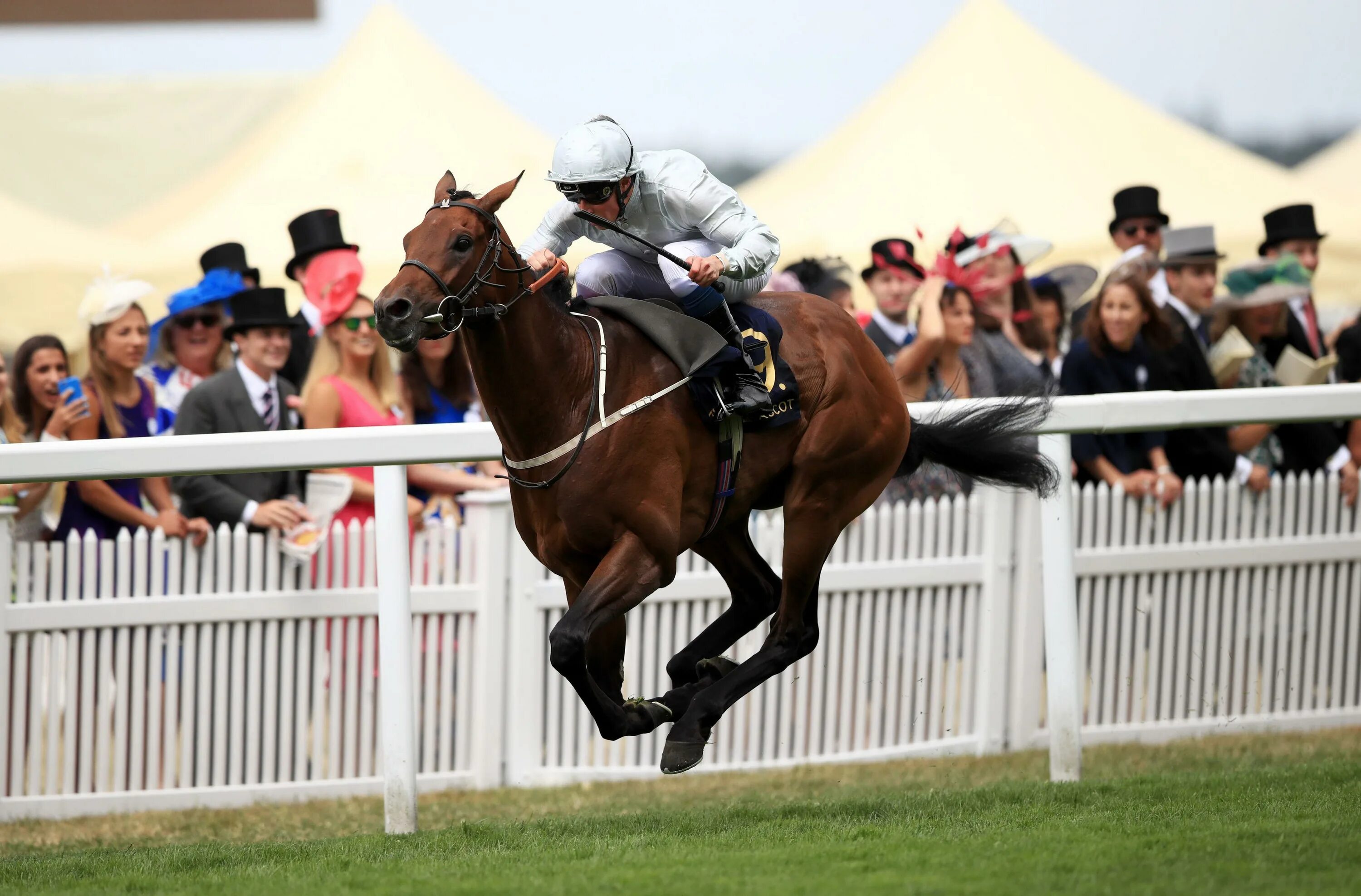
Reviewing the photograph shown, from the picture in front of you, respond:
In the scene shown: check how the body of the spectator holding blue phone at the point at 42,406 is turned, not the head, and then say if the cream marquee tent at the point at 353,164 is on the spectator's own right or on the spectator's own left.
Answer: on the spectator's own left

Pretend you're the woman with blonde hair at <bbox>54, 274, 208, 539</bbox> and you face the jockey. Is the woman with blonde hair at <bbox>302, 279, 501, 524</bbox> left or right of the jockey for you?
left

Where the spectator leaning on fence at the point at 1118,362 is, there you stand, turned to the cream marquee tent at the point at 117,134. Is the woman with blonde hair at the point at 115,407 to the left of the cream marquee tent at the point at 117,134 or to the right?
left

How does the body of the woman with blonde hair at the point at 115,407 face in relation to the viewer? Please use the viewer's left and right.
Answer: facing the viewer and to the right of the viewer

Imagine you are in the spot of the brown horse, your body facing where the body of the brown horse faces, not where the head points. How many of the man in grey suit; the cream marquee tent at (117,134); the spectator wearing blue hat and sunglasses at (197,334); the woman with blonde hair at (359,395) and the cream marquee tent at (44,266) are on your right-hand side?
5

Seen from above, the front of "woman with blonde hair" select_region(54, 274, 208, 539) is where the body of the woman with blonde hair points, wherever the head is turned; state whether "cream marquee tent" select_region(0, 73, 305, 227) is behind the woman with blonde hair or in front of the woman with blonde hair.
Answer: behind

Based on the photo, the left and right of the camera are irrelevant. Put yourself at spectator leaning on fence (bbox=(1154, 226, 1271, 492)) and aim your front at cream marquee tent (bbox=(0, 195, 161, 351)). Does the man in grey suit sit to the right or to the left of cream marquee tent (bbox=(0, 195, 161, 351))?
left

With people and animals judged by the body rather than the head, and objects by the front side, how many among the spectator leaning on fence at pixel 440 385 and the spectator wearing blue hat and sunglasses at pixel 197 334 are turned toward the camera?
2

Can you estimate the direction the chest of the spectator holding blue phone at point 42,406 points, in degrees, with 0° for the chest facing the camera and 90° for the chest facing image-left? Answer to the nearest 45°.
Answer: approximately 315°

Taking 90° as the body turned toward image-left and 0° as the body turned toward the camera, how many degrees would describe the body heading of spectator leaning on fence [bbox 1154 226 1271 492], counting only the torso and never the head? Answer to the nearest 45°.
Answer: approximately 315°
